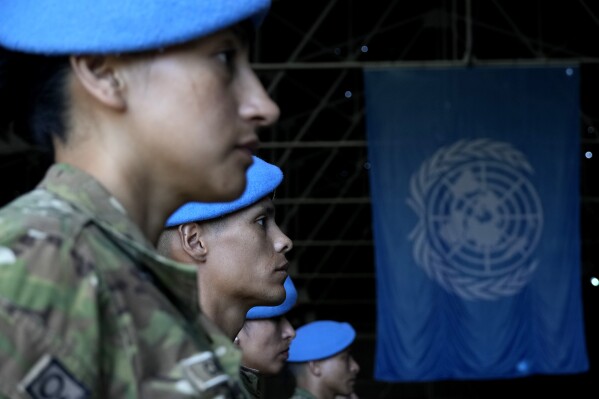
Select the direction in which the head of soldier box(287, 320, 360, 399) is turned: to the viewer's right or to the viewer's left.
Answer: to the viewer's right

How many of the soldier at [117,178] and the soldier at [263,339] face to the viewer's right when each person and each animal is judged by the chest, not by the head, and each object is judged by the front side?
2

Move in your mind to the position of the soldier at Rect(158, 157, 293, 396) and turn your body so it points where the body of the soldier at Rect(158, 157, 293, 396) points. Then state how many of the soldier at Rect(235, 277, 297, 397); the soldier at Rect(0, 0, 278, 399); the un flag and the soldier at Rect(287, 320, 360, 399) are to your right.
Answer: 1

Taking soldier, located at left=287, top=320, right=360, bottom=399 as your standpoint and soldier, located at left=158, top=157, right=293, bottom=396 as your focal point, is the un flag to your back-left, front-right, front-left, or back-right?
back-left

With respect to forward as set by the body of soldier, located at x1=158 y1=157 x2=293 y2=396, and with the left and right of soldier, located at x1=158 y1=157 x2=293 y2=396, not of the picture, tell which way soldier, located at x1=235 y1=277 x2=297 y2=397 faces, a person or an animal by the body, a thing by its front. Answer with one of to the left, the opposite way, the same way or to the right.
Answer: the same way

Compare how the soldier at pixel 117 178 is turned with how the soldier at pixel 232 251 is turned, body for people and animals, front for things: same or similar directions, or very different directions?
same or similar directions

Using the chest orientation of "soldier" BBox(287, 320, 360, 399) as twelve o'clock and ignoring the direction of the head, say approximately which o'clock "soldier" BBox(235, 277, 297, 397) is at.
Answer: "soldier" BBox(235, 277, 297, 397) is roughly at 3 o'clock from "soldier" BBox(287, 320, 360, 399).

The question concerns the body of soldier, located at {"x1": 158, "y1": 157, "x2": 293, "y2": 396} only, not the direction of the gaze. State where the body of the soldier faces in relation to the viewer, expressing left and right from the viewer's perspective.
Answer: facing to the right of the viewer

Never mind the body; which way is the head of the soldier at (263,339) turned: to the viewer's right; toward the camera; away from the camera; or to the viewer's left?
to the viewer's right

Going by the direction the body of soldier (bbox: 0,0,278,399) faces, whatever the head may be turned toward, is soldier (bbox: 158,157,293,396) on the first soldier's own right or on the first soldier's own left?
on the first soldier's own left

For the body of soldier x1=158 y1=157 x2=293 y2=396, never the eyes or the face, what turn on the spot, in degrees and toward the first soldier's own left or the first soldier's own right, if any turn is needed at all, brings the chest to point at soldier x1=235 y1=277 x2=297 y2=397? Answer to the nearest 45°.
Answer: approximately 90° to the first soldier's own left

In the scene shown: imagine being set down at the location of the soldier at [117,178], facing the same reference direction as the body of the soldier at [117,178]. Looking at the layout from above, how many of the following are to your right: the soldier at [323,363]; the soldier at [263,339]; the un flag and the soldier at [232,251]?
0

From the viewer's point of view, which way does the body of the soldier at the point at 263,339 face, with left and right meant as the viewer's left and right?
facing to the right of the viewer

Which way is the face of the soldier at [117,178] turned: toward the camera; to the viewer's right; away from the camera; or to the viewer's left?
to the viewer's right

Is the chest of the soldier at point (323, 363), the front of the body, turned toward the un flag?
no

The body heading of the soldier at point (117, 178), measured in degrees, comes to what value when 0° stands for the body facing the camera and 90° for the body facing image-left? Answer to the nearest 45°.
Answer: approximately 270°

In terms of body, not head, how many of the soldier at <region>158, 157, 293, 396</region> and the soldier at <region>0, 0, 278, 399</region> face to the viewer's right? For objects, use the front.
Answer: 2

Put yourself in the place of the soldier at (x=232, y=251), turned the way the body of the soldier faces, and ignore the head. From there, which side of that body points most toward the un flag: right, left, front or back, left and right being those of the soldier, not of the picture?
left

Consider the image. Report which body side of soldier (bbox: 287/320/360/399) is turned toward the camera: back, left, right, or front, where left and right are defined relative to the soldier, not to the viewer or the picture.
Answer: right

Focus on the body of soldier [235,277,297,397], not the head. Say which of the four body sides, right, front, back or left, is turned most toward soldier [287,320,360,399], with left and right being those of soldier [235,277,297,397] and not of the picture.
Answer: left
